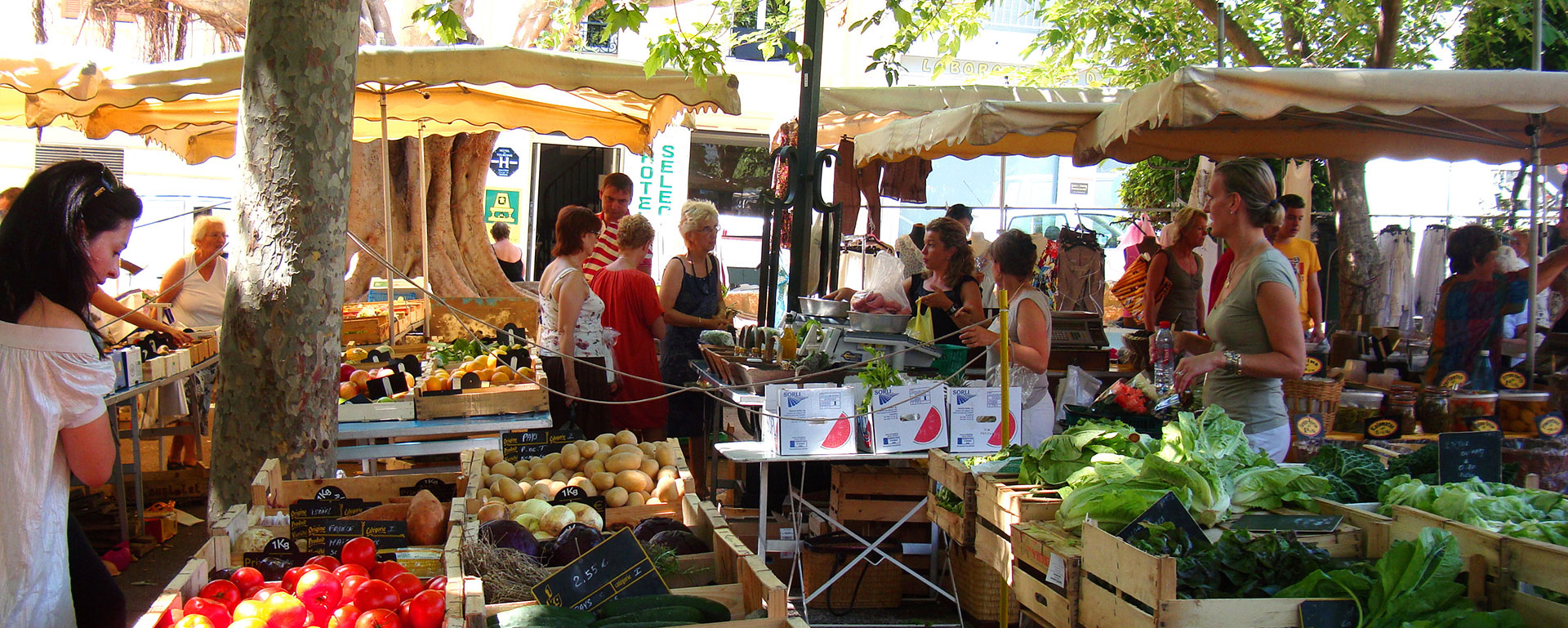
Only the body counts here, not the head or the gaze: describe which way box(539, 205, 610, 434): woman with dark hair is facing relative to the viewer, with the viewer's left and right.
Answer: facing to the right of the viewer

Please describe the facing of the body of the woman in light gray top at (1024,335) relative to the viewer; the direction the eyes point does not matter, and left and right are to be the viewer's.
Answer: facing to the left of the viewer

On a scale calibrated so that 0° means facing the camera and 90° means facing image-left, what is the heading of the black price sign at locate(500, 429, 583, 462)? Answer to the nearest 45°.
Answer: approximately 0°

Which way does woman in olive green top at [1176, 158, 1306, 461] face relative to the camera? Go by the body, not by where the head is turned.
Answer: to the viewer's left

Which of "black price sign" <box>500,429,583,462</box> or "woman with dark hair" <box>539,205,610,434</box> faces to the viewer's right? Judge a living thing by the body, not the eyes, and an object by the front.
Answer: the woman with dark hair

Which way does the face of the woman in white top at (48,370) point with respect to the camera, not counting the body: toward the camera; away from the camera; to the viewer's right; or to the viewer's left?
to the viewer's right
